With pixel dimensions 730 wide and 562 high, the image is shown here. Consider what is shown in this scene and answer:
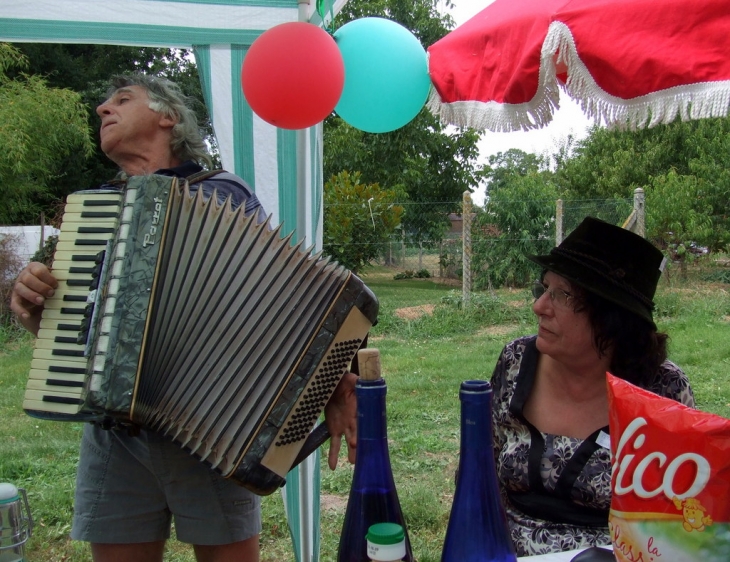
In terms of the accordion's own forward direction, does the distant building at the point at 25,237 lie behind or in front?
behind

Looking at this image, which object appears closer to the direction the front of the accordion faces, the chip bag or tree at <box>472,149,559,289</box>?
the chip bag

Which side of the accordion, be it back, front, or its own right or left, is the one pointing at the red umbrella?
left

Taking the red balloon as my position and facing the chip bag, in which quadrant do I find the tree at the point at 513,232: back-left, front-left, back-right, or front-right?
back-left

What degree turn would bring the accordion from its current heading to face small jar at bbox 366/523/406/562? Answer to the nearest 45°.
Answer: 0° — it already faces it

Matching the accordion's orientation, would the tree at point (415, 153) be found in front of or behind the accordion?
behind

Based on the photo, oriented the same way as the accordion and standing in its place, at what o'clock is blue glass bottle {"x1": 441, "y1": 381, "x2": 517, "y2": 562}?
The blue glass bottle is roughly at 11 o'clock from the accordion.

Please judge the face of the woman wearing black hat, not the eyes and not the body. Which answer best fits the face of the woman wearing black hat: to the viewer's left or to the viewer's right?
to the viewer's left

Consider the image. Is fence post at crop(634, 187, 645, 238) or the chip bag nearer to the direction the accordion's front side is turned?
the chip bag

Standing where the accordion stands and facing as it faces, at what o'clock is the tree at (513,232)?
The tree is roughly at 7 o'clock from the accordion.

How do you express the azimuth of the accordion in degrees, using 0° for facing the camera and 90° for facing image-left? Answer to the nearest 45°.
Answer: approximately 0°

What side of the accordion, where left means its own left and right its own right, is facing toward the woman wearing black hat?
left

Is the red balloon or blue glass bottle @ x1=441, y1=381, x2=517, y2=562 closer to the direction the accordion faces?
the blue glass bottle

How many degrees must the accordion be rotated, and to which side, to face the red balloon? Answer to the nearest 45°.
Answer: approximately 135° to its left
